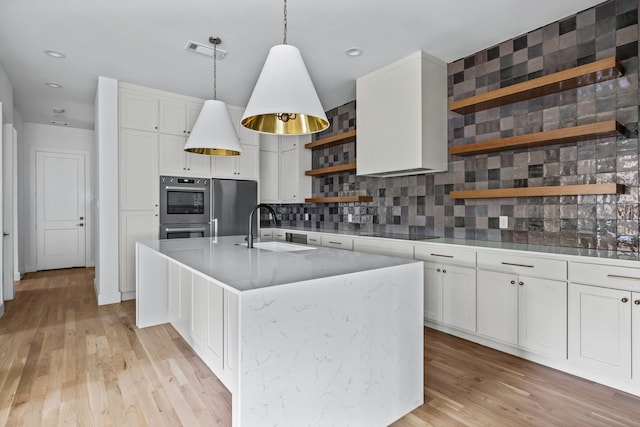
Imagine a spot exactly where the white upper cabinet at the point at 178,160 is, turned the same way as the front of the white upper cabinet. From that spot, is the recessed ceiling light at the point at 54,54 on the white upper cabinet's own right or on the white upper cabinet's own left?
on the white upper cabinet's own right

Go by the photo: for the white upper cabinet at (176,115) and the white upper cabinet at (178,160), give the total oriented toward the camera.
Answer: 2

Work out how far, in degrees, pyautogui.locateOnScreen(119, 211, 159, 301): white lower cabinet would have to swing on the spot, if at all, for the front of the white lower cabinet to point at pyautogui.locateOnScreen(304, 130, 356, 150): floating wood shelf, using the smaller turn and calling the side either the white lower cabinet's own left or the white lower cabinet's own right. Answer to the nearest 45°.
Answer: approximately 90° to the white lower cabinet's own left

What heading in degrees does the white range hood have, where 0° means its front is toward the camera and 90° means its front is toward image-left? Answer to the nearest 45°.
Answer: approximately 45°

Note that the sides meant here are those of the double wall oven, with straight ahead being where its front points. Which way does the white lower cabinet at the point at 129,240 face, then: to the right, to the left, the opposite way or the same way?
the same way

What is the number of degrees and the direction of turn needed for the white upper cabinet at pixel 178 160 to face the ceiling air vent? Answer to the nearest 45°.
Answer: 0° — it already faces it

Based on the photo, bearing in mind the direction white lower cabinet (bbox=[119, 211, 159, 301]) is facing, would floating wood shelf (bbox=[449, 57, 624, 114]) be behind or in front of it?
in front

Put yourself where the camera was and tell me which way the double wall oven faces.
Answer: facing the viewer

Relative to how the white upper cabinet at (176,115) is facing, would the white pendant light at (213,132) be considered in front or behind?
in front

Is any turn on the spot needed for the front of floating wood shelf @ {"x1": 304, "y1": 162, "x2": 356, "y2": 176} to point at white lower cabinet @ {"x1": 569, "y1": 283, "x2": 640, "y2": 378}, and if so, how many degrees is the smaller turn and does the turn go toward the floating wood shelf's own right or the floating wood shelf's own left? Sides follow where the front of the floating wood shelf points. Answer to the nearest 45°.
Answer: approximately 90° to the floating wood shelf's own left

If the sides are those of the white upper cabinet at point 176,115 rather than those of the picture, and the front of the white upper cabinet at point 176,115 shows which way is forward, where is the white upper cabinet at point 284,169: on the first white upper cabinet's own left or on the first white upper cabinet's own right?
on the first white upper cabinet's own left

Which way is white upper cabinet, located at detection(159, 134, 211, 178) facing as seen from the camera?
toward the camera

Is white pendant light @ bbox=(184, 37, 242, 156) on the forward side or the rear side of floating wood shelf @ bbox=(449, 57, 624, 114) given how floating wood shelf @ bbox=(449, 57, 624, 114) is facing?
on the forward side

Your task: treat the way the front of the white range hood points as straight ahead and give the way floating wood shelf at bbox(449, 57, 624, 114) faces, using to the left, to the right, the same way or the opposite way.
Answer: the same way

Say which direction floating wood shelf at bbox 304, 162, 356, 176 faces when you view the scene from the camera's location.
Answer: facing the viewer and to the left of the viewer

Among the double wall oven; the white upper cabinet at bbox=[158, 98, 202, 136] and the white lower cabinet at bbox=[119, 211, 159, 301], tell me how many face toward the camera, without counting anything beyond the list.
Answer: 3
